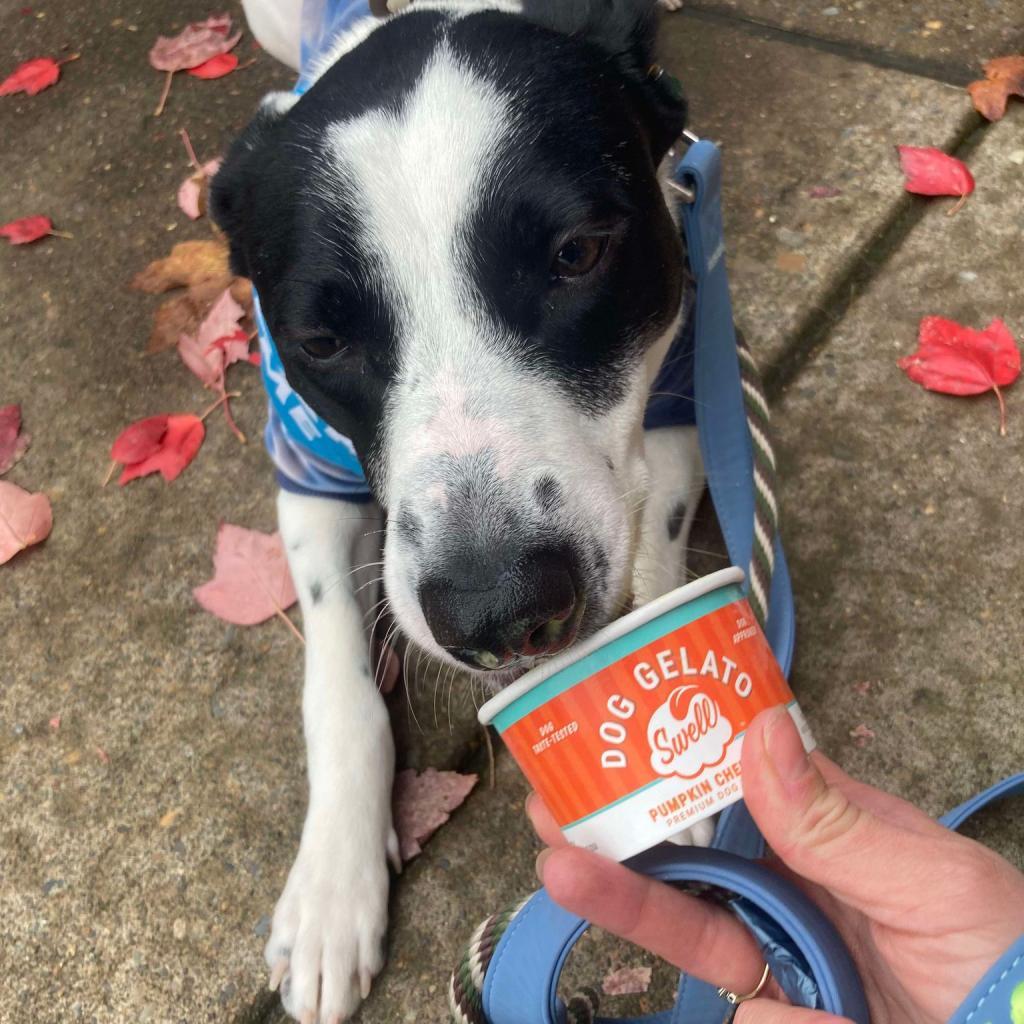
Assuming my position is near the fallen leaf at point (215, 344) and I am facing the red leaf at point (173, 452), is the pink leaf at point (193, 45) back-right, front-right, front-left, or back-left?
back-right

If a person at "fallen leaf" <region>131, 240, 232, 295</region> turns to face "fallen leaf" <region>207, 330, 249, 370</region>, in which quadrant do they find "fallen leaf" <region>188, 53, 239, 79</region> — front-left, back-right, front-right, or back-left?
back-left

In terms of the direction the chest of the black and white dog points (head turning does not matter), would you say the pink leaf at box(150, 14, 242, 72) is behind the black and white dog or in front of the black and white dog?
behind

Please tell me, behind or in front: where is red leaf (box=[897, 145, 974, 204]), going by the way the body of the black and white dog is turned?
behind

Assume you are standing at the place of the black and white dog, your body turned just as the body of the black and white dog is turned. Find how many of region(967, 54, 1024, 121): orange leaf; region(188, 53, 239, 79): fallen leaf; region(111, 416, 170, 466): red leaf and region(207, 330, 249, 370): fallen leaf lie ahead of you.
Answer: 0

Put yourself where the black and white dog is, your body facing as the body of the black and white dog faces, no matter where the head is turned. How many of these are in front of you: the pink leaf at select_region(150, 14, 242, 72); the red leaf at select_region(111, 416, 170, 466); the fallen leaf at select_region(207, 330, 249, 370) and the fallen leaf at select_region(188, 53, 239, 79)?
0

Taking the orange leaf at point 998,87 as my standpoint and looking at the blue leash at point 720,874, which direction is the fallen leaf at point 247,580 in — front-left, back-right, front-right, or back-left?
front-right

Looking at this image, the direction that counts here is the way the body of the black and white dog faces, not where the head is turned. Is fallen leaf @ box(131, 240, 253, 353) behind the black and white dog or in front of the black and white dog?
behind

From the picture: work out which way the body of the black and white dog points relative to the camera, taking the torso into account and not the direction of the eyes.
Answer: toward the camera

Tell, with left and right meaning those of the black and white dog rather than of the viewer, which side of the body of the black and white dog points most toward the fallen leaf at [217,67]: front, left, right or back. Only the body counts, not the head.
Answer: back

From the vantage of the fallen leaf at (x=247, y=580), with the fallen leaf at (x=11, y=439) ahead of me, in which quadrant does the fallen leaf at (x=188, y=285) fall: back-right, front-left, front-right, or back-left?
front-right

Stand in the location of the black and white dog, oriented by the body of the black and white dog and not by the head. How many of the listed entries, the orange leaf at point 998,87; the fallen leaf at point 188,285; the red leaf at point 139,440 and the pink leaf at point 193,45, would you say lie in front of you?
0

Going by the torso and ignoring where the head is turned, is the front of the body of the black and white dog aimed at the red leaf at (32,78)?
no

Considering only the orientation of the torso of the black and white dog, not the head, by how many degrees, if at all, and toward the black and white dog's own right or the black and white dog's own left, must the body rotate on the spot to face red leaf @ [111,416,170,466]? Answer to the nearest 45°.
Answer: approximately 135° to the black and white dog's own right

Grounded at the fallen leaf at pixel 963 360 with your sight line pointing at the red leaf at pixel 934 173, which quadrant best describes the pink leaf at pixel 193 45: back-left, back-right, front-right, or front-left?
front-left
